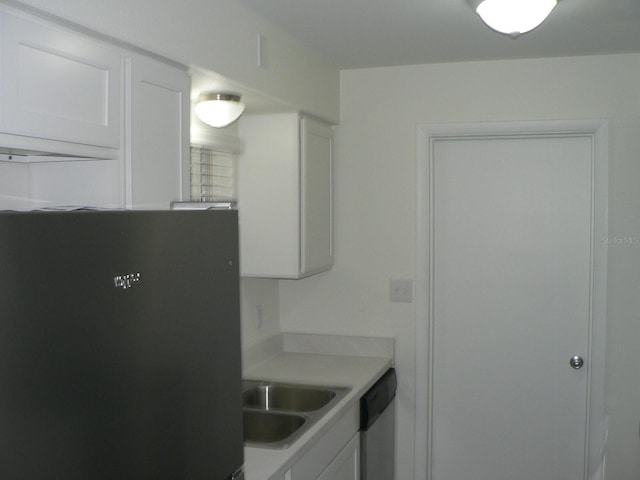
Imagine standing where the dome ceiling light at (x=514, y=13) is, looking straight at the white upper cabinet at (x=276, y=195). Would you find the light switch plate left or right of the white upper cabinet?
right

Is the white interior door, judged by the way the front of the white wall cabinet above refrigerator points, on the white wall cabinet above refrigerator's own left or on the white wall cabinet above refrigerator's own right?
on the white wall cabinet above refrigerator's own left

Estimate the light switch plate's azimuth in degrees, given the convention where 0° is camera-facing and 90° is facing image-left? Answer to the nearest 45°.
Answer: approximately 0°

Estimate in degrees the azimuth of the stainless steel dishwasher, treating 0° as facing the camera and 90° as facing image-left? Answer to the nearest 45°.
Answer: approximately 270°

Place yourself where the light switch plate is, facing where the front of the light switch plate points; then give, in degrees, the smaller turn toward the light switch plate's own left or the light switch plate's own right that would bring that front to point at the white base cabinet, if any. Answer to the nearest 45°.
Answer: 0° — it already faces it

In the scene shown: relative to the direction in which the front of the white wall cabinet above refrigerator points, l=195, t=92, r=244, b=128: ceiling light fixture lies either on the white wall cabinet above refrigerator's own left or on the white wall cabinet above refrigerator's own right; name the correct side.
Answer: on the white wall cabinet above refrigerator's own left

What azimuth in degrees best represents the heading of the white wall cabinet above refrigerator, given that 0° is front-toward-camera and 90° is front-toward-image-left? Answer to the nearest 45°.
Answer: approximately 315°

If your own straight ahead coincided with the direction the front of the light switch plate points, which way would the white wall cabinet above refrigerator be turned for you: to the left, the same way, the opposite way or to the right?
to the left

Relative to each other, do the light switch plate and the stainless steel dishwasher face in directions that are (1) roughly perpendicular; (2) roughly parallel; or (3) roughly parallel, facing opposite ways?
roughly perpendicular

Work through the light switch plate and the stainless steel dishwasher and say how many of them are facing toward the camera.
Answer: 1
